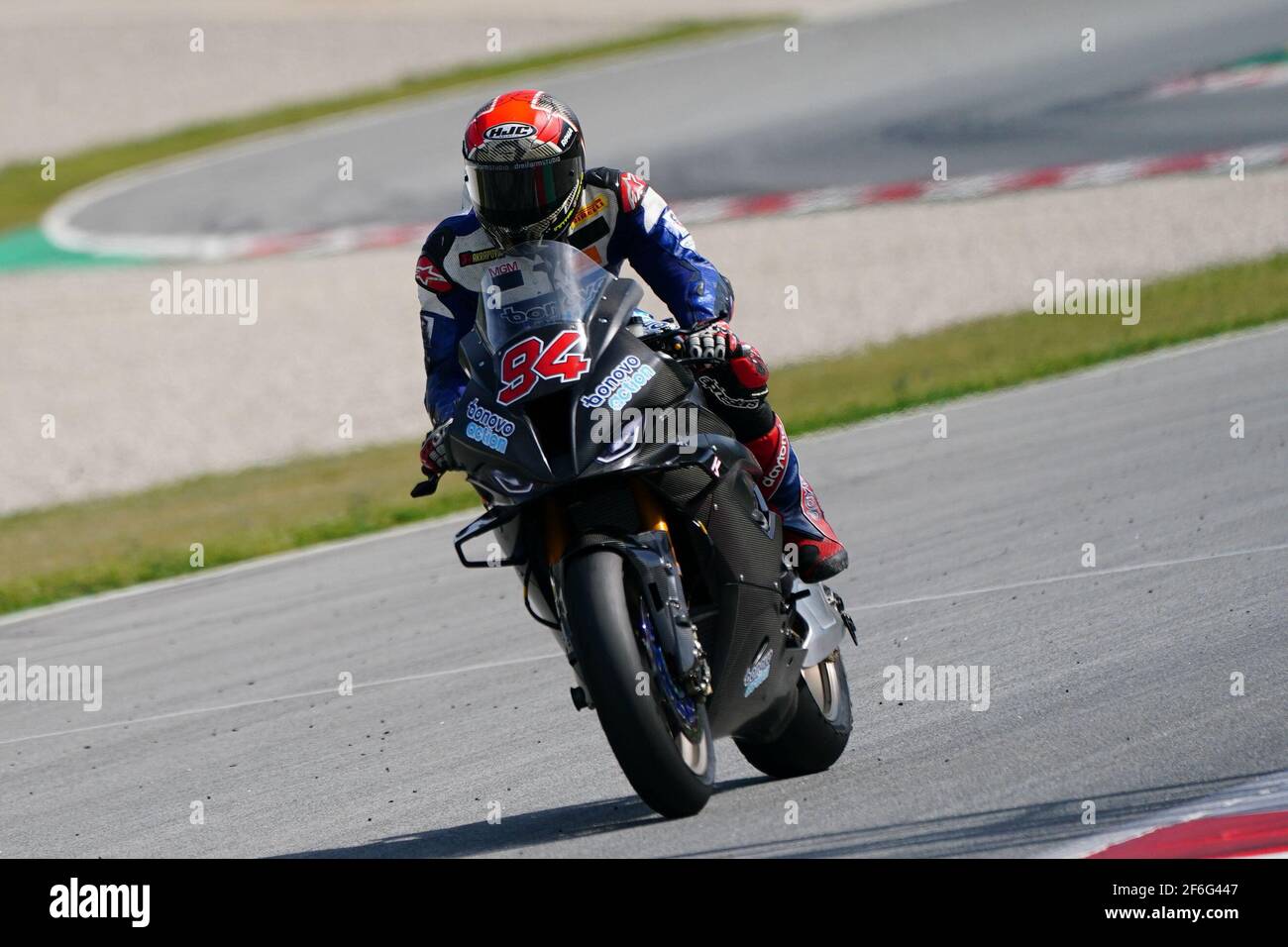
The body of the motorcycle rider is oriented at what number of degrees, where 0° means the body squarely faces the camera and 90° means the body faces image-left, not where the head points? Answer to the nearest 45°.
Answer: approximately 0°
